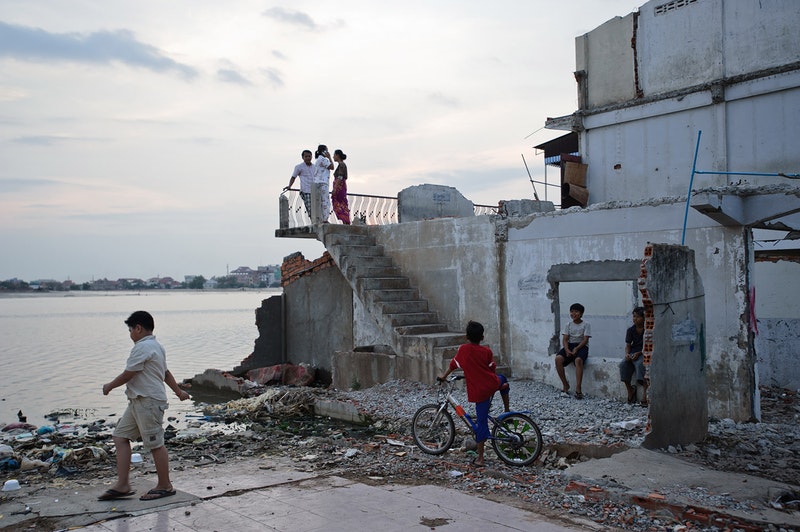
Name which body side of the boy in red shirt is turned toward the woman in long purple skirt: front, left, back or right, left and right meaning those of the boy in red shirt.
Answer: front

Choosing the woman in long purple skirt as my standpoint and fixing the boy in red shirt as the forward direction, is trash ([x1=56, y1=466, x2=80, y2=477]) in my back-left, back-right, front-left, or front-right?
front-right

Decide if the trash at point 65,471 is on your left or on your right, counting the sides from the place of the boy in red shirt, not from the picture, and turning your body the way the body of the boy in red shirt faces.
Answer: on your left

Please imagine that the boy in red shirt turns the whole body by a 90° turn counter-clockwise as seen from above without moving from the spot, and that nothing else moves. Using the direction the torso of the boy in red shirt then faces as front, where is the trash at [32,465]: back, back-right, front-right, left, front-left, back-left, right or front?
front

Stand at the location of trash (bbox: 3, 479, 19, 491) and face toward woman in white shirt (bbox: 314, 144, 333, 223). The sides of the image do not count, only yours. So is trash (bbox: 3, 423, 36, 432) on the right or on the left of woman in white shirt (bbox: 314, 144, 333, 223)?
left

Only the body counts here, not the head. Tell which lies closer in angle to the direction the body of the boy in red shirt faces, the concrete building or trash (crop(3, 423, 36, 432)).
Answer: the concrete building

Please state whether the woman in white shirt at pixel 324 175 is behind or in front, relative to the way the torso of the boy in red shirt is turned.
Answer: in front

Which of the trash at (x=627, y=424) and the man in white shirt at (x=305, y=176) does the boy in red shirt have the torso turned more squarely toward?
the man in white shirt

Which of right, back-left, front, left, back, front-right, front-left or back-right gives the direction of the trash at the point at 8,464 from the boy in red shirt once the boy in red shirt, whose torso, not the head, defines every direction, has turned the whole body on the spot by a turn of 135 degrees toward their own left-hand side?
front-right

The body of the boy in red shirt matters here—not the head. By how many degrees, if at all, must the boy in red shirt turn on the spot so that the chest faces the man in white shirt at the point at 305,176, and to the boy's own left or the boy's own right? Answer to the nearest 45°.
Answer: approximately 45° to the boy's own left

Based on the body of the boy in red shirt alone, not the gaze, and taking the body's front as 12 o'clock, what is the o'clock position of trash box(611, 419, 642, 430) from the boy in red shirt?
The trash is roughly at 2 o'clock from the boy in red shirt.
